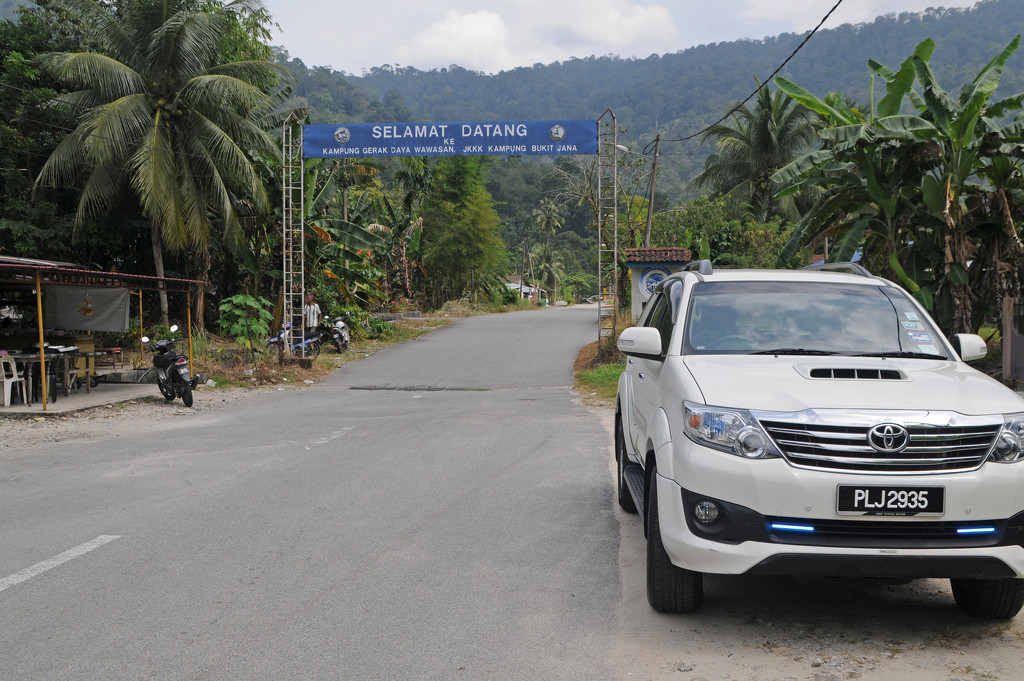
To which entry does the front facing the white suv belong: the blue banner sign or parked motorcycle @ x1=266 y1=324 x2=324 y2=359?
the blue banner sign

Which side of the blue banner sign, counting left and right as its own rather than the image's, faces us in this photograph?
front

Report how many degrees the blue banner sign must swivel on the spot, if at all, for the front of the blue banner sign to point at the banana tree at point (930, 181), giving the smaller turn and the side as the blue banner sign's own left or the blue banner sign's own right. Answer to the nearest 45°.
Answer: approximately 45° to the blue banner sign's own left

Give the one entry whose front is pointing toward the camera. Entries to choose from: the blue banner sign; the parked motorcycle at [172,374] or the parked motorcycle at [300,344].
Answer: the blue banner sign

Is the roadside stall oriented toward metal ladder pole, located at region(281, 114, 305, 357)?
no

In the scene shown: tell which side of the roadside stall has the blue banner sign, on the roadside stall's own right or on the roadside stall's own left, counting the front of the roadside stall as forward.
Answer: on the roadside stall's own left

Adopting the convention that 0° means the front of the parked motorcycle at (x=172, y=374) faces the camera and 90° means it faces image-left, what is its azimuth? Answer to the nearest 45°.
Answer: approximately 135°

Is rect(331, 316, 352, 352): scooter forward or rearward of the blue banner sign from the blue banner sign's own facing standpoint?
rearward

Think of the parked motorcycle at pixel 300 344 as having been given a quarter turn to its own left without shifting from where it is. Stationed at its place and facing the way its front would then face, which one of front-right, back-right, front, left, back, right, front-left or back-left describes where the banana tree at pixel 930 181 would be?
front-left

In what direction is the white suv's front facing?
toward the camera

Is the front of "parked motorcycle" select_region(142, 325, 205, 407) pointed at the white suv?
no

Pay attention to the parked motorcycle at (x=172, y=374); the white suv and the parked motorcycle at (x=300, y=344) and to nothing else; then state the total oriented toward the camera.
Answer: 1

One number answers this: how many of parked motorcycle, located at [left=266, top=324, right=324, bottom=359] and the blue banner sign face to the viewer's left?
1

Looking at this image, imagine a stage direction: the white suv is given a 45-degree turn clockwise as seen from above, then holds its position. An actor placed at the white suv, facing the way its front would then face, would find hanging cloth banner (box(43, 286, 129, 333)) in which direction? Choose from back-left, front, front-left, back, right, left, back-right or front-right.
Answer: right

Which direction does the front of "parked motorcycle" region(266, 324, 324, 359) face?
to the viewer's left

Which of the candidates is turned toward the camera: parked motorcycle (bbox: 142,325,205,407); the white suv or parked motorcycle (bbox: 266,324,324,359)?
the white suv

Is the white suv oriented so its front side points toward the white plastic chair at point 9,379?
no

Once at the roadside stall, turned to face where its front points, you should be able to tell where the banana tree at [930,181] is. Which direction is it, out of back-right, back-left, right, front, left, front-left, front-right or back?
front
